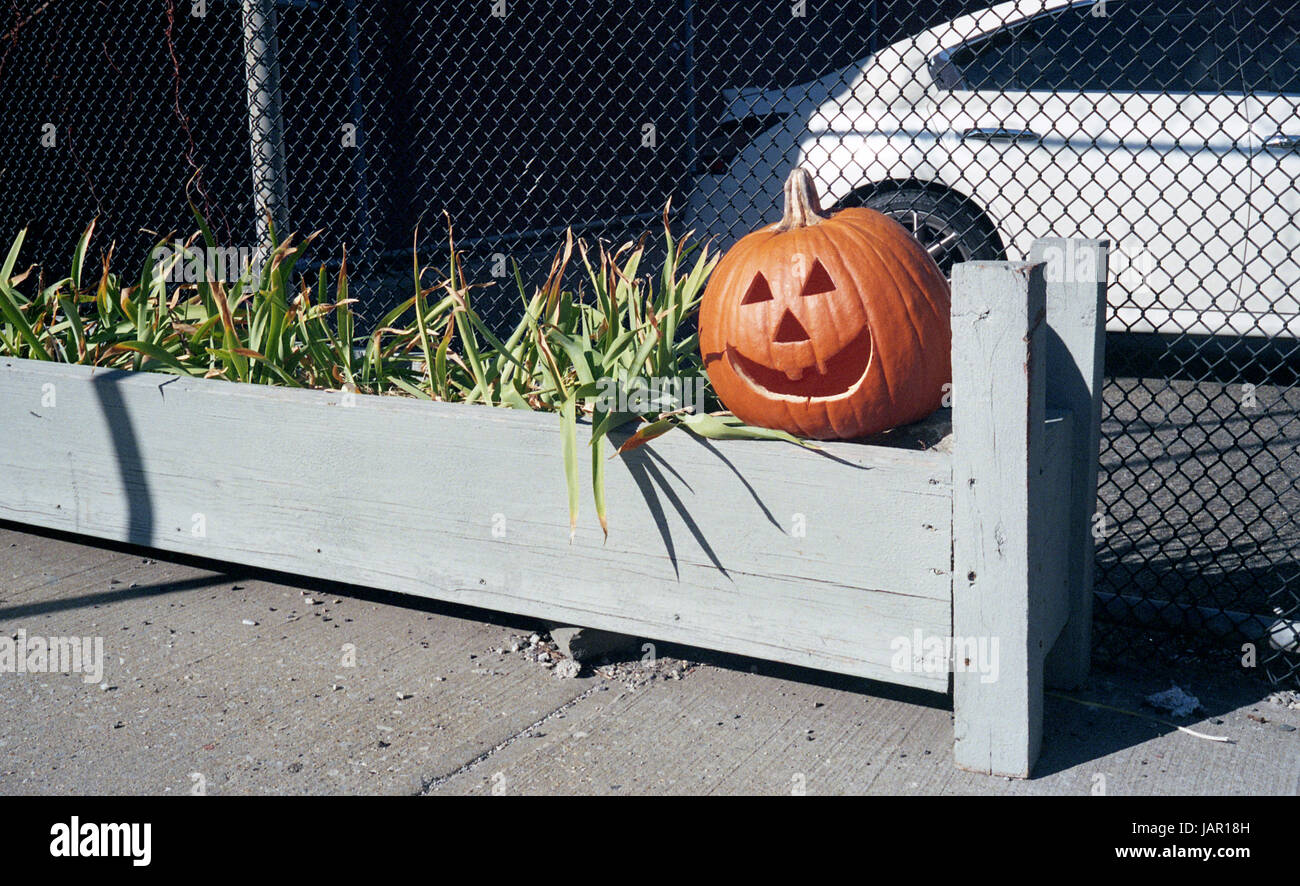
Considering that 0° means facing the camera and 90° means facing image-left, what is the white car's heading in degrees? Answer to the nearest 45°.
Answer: approximately 270°

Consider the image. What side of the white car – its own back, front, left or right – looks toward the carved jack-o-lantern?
right

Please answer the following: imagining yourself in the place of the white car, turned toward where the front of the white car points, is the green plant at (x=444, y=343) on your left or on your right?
on your right
